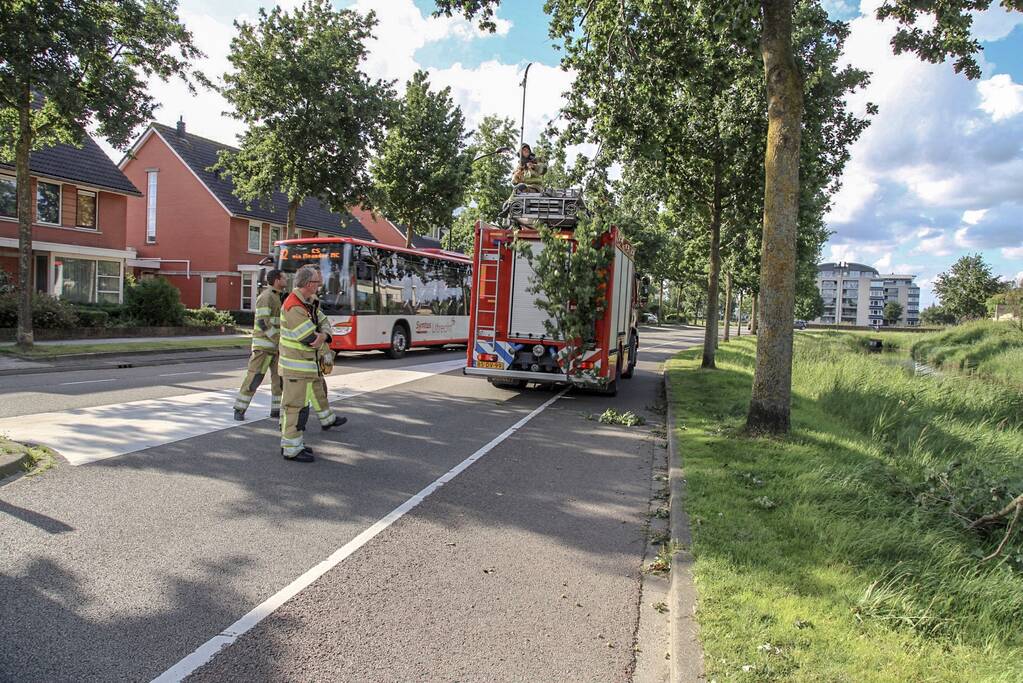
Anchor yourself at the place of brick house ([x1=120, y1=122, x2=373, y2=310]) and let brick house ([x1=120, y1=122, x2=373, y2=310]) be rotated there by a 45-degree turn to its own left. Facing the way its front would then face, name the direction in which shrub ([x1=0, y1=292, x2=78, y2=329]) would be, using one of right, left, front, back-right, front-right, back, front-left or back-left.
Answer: right

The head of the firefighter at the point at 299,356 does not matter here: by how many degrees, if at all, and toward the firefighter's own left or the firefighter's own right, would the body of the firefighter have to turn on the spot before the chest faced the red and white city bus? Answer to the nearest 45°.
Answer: approximately 90° to the firefighter's own left

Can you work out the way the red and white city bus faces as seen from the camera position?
facing the viewer and to the left of the viewer

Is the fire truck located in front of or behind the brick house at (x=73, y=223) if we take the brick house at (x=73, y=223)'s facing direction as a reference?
in front

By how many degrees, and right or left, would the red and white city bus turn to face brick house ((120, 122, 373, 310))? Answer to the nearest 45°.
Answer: approximately 90° to its right

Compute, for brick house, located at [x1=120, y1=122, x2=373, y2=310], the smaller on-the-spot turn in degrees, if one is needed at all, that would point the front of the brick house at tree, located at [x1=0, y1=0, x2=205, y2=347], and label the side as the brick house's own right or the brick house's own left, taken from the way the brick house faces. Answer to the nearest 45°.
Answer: approximately 45° to the brick house's own right

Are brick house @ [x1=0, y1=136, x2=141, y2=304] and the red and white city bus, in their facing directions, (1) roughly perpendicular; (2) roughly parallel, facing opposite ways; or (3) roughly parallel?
roughly perpendicular

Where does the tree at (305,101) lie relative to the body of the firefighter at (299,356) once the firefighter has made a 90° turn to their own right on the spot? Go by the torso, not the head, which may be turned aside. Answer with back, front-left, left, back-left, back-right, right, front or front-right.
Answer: back

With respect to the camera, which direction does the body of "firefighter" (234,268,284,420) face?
to the viewer's right

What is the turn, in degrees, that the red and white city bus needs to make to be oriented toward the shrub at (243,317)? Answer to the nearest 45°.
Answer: approximately 135° to its right

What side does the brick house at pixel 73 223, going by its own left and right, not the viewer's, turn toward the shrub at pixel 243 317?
left

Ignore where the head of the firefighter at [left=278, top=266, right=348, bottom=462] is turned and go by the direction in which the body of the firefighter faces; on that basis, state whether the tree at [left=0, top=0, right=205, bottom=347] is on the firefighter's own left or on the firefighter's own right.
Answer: on the firefighter's own left

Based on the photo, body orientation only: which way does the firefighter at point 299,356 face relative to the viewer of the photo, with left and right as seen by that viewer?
facing to the right of the viewer
